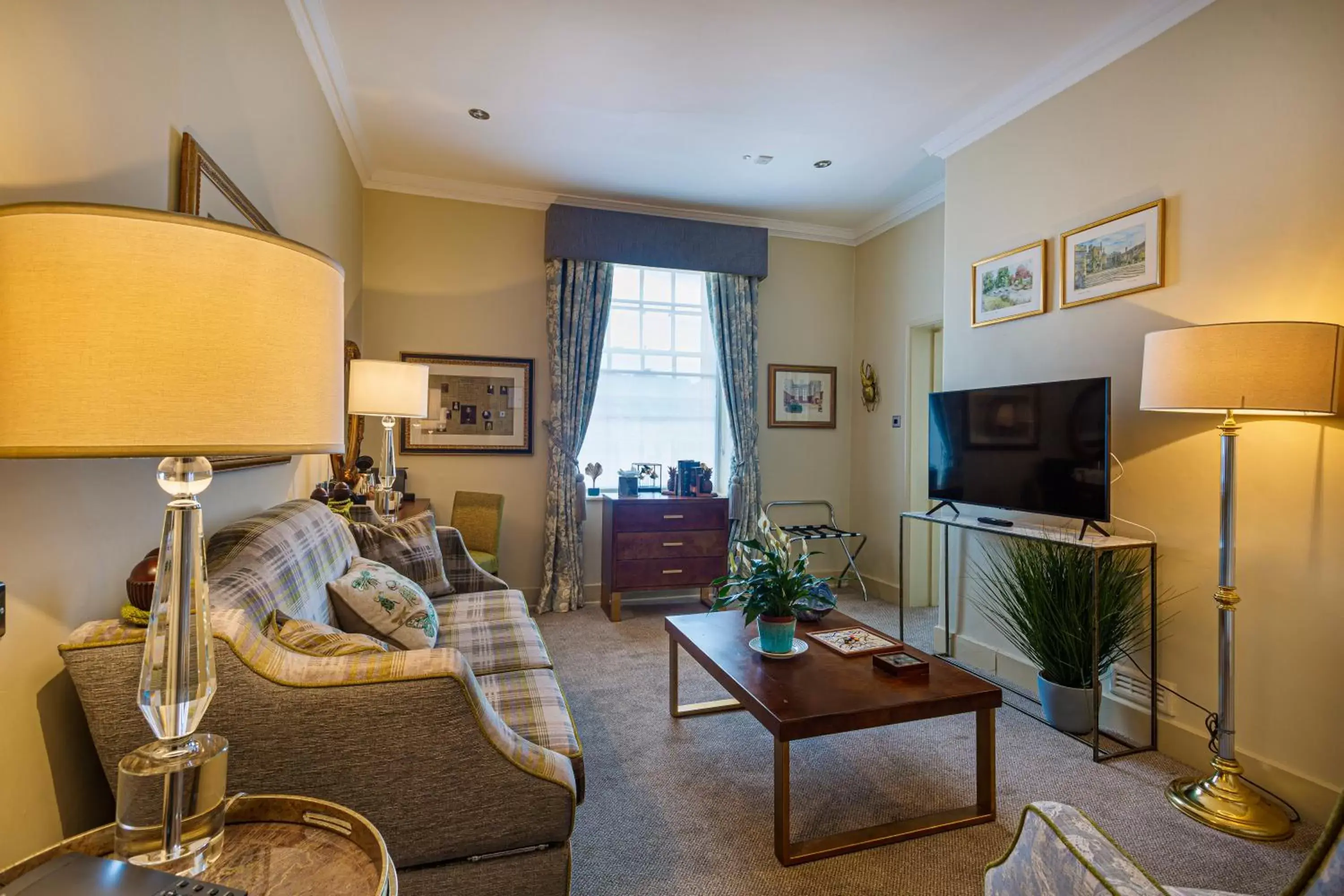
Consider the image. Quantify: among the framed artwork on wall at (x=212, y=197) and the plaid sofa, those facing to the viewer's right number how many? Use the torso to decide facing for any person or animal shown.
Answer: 2

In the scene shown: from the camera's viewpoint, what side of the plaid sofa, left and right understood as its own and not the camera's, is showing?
right

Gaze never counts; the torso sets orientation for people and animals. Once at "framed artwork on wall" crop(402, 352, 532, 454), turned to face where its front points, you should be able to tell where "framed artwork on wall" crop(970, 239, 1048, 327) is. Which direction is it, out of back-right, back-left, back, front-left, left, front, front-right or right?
front-left

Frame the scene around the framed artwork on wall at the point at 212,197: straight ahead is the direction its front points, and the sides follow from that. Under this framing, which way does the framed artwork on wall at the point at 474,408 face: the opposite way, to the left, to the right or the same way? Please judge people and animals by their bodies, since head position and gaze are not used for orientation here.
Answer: to the right

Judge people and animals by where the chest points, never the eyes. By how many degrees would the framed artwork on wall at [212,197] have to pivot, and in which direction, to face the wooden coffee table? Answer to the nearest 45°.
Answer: approximately 45° to its right

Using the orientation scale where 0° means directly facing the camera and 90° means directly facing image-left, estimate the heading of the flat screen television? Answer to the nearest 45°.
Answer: approximately 45°

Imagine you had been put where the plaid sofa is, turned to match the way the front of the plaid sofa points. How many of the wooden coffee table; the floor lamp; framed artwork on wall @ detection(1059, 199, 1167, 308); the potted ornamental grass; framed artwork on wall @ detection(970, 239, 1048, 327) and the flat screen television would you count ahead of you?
6

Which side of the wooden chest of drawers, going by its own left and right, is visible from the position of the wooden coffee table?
front

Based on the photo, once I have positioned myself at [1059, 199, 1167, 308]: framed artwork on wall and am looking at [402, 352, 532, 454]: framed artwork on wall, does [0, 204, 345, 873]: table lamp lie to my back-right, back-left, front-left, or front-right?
front-left

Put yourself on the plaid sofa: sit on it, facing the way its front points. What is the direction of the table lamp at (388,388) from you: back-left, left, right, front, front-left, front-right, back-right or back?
left

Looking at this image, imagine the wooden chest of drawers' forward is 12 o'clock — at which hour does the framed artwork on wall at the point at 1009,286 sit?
The framed artwork on wall is roughly at 10 o'clock from the wooden chest of drawers.

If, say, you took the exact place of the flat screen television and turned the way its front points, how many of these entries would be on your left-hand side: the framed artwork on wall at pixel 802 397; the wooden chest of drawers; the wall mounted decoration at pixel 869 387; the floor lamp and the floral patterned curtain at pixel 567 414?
1

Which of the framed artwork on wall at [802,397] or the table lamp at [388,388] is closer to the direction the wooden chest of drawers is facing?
the table lamp

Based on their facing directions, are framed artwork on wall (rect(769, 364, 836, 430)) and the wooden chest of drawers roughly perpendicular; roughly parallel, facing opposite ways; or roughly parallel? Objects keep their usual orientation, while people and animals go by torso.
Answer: roughly parallel

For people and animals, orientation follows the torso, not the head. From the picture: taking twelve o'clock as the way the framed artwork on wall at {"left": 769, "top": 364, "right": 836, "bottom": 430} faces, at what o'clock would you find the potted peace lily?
The potted peace lily is roughly at 12 o'clock from the framed artwork on wall.

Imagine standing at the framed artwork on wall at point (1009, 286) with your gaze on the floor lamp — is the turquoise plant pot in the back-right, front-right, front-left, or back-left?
front-right

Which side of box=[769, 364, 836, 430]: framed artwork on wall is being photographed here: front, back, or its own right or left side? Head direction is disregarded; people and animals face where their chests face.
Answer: front

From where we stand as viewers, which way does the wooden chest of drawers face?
facing the viewer
